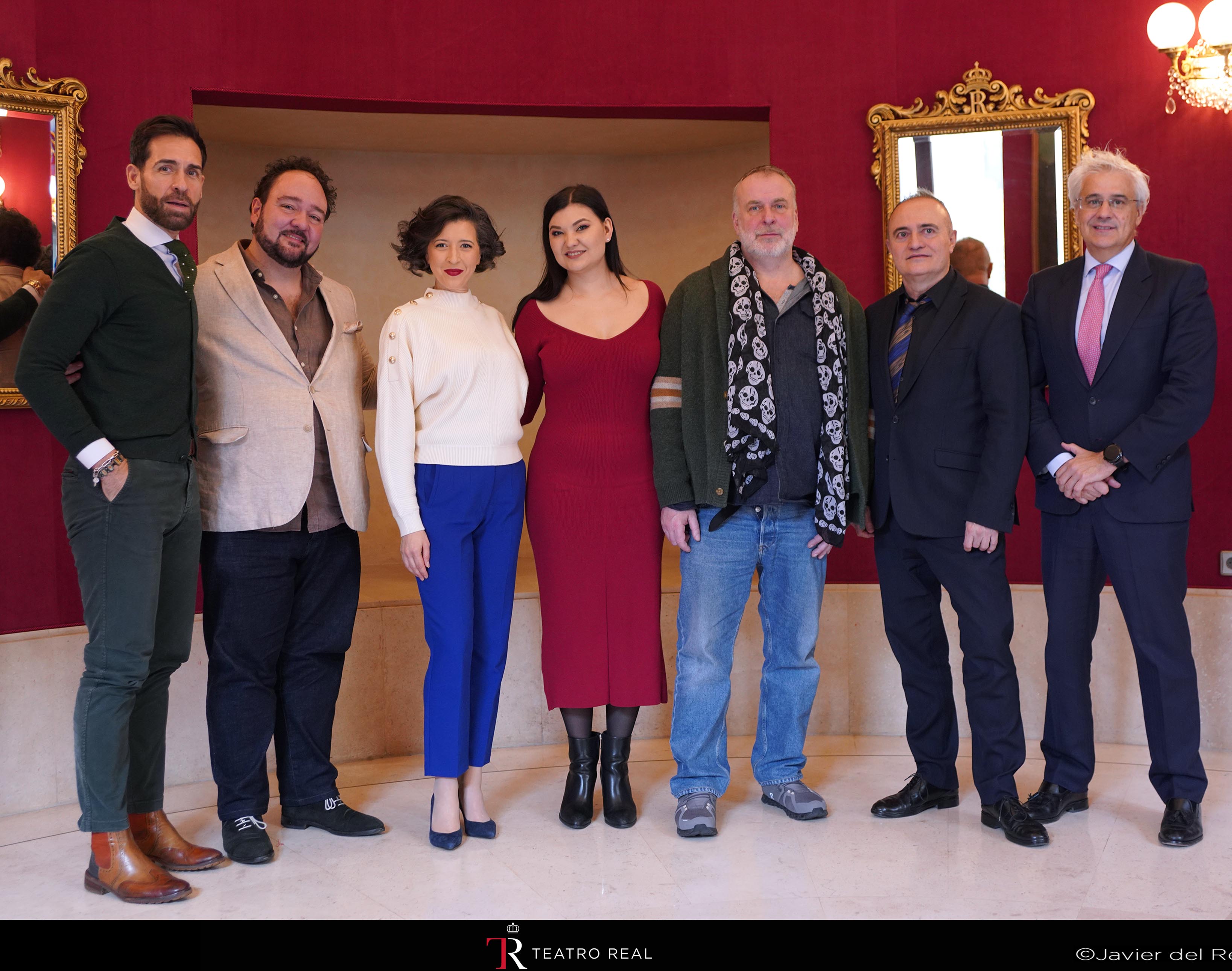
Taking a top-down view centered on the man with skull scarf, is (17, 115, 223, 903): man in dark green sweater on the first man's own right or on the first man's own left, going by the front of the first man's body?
on the first man's own right

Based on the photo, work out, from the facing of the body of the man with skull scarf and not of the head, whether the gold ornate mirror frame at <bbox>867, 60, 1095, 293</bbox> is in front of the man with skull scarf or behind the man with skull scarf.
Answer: behind

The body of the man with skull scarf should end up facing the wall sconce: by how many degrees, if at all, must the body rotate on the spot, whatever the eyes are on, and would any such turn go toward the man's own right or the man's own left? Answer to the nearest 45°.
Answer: approximately 135° to the man's own left

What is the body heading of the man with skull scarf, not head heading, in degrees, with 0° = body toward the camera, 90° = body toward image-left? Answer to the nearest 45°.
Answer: approximately 0°

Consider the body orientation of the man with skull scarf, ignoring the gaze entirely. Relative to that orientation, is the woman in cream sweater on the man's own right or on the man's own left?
on the man's own right

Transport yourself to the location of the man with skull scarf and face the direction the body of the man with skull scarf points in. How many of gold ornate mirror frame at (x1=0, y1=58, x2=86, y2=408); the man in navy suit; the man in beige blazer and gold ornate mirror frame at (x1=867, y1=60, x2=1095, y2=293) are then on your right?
2
